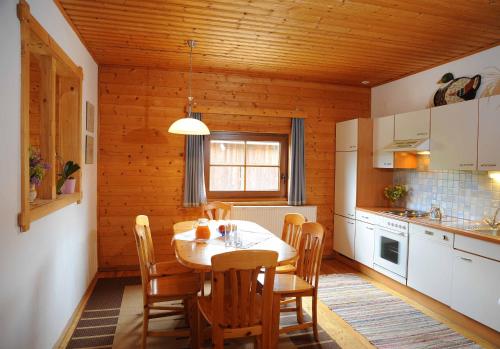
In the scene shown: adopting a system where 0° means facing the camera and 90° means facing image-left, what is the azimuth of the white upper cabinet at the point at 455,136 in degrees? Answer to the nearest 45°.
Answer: approximately 45°

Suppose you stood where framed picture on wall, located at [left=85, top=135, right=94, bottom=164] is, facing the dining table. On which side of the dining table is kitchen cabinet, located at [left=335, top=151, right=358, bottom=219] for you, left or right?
left

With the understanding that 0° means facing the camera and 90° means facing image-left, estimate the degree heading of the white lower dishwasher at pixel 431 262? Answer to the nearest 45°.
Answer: approximately 45°

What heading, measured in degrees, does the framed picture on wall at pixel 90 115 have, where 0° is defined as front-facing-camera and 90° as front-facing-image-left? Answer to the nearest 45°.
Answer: approximately 270°

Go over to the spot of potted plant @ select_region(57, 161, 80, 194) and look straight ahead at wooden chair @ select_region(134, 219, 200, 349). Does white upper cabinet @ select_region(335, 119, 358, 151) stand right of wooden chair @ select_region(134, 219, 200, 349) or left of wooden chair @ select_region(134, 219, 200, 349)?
left

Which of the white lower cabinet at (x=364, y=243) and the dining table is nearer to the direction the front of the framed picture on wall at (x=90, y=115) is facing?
the white lower cabinet

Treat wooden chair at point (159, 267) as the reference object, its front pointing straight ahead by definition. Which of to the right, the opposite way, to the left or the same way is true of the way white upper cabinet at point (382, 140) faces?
the opposite way
